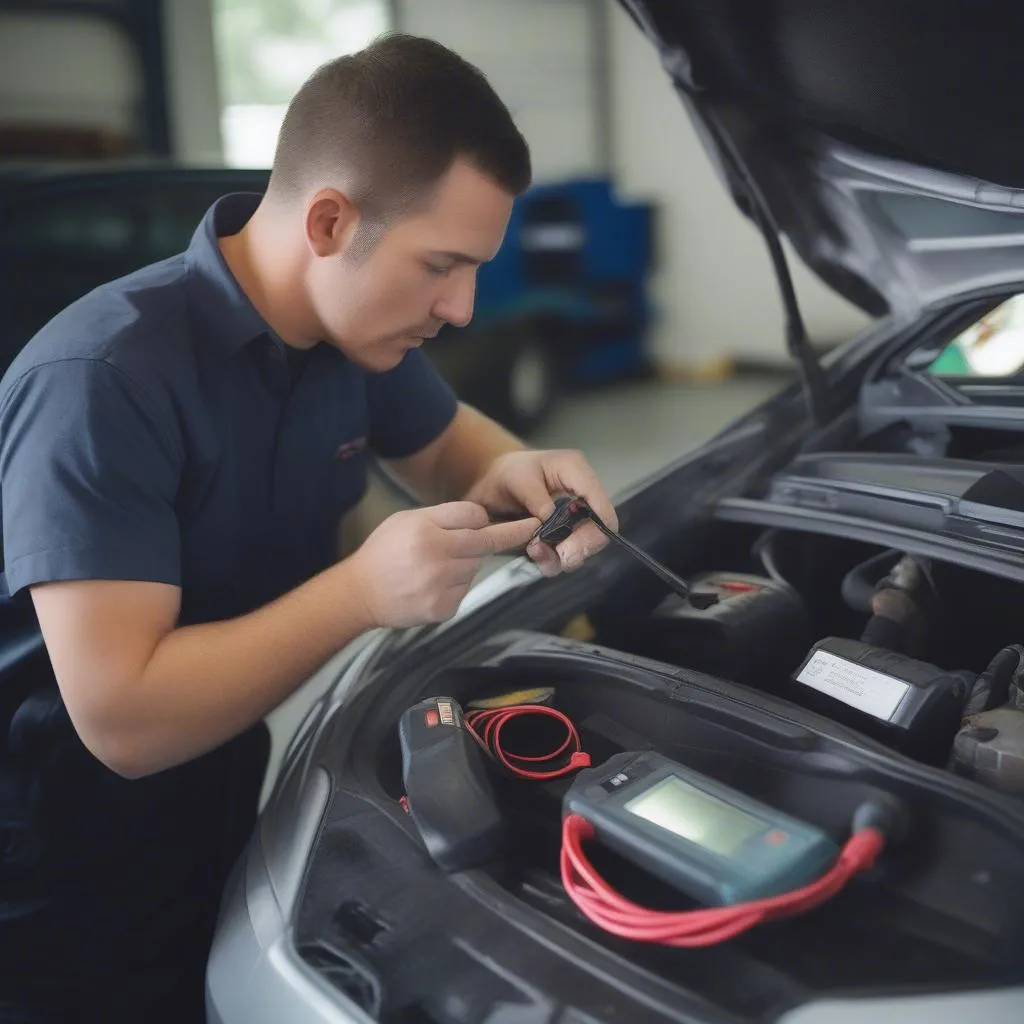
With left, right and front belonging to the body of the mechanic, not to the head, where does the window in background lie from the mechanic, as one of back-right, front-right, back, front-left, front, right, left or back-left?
back-left

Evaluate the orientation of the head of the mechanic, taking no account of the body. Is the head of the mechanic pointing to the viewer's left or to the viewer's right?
to the viewer's right

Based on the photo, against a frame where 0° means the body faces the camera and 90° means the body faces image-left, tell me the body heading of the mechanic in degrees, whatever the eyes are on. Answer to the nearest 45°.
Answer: approximately 315°

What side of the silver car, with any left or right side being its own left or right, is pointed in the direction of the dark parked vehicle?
right

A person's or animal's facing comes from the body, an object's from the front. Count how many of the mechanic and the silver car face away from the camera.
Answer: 0

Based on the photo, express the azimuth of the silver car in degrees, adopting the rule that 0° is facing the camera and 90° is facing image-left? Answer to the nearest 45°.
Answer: approximately 45°
